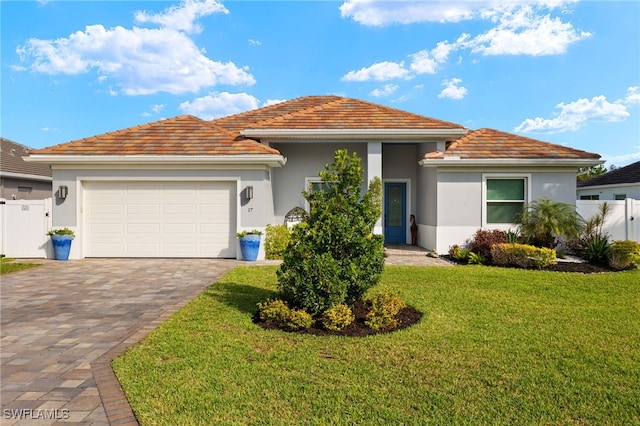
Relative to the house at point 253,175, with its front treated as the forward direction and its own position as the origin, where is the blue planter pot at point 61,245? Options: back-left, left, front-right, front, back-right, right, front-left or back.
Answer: right

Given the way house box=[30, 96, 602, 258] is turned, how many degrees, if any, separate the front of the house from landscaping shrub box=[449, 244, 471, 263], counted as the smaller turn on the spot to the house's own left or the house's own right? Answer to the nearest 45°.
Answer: approximately 90° to the house's own left

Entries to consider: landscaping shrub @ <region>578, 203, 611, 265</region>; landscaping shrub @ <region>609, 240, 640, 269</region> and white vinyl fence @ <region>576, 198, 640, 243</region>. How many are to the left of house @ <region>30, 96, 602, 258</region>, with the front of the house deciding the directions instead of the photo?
3

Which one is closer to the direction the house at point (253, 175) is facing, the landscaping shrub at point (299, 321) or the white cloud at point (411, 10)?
the landscaping shrub

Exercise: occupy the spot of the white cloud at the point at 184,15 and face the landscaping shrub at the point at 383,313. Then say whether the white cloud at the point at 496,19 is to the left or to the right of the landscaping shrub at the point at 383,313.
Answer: left

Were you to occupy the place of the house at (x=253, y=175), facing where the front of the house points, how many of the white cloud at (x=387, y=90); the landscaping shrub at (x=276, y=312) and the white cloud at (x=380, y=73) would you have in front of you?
1

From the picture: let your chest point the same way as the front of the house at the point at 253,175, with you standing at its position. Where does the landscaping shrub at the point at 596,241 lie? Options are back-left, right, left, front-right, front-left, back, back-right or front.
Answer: left

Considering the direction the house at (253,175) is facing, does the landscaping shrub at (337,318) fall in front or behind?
in front

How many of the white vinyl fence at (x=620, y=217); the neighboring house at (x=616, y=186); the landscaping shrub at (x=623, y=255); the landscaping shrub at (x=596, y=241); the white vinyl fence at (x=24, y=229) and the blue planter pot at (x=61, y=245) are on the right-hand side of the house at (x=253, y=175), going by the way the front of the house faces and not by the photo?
2

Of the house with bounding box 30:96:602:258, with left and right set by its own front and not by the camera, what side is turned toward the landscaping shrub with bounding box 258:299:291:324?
front

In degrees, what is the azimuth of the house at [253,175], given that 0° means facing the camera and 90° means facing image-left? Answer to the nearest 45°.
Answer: approximately 0°

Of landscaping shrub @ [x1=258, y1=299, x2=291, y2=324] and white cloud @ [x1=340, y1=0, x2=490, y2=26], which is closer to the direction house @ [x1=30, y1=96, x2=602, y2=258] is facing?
the landscaping shrub

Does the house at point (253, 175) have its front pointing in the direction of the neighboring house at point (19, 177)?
no

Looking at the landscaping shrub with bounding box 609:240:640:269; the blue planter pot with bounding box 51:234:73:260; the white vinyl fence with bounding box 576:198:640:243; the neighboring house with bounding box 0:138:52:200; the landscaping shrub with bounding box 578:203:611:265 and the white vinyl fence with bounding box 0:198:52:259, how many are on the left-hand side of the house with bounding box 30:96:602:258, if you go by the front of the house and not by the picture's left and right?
3
